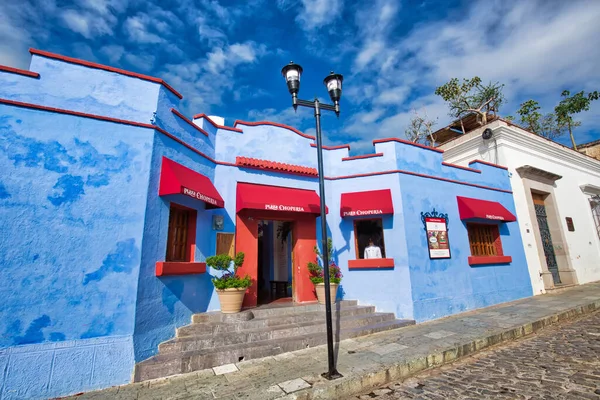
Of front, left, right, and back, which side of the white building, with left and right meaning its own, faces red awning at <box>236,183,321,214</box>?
right

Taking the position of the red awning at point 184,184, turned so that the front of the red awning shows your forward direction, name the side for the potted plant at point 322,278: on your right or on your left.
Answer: on your left

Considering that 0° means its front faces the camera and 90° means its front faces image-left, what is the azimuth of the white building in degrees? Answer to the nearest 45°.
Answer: approximately 315°

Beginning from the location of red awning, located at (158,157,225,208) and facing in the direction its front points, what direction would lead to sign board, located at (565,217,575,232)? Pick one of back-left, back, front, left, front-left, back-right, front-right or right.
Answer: front-left

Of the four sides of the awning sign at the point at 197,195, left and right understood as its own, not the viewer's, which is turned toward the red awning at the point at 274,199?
left

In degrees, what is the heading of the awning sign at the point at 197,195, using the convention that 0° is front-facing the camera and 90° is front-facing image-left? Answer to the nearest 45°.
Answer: approximately 315°

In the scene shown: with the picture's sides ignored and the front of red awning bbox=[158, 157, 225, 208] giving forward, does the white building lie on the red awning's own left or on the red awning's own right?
on the red awning's own left

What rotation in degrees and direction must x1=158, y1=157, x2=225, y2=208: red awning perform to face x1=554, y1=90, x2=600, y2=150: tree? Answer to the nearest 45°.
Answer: approximately 45° to its left

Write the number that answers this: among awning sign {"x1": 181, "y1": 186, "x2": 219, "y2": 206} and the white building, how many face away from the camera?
0

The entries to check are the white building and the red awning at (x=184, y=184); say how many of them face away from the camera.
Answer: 0
